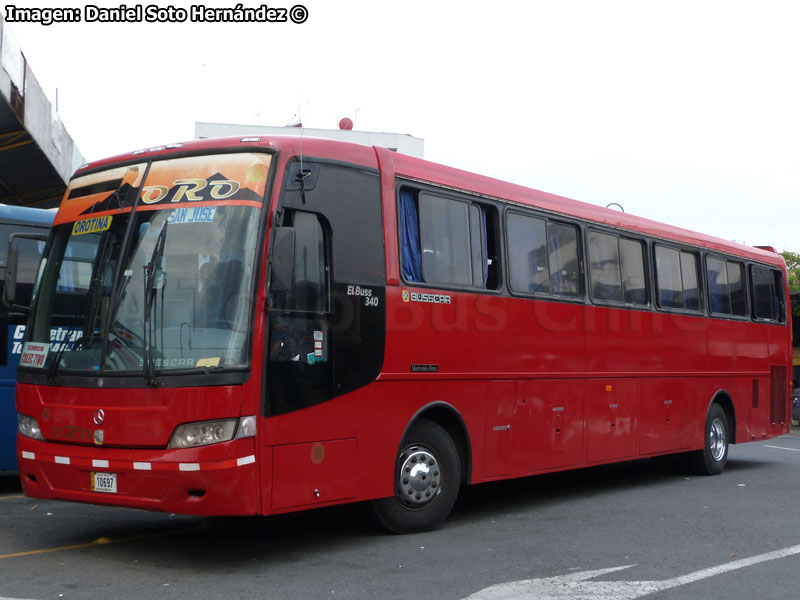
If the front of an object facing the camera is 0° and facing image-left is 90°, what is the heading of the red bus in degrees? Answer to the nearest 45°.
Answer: approximately 45°

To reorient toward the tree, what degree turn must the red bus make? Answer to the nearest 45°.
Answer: approximately 180°
